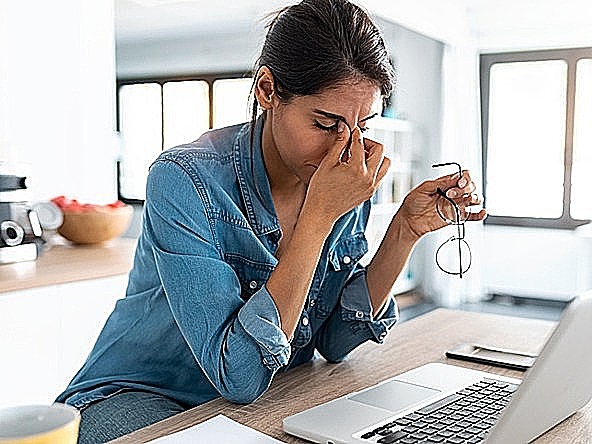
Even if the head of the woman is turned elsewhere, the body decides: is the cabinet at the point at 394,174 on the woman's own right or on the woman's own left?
on the woman's own left

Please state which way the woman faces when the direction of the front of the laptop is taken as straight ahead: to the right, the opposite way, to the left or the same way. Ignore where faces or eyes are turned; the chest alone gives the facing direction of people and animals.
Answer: the opposite way

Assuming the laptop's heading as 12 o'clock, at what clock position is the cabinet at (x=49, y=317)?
The cabinet is roughly at 12 o'clock from the laptop.

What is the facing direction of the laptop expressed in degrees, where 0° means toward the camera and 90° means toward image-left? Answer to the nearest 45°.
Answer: approximately 135°

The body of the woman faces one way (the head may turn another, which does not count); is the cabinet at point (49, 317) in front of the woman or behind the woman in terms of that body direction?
behind

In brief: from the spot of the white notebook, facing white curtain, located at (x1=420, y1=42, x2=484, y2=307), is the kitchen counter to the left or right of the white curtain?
left

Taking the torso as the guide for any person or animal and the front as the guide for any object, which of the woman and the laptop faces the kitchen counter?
the laptop

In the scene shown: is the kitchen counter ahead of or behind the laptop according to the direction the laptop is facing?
ahead
